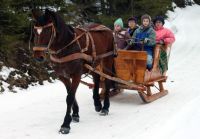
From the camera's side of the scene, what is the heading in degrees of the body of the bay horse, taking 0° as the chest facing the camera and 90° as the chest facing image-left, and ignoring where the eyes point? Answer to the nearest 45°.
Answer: approximately 45°

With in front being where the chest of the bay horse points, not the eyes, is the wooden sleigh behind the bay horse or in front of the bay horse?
behind
